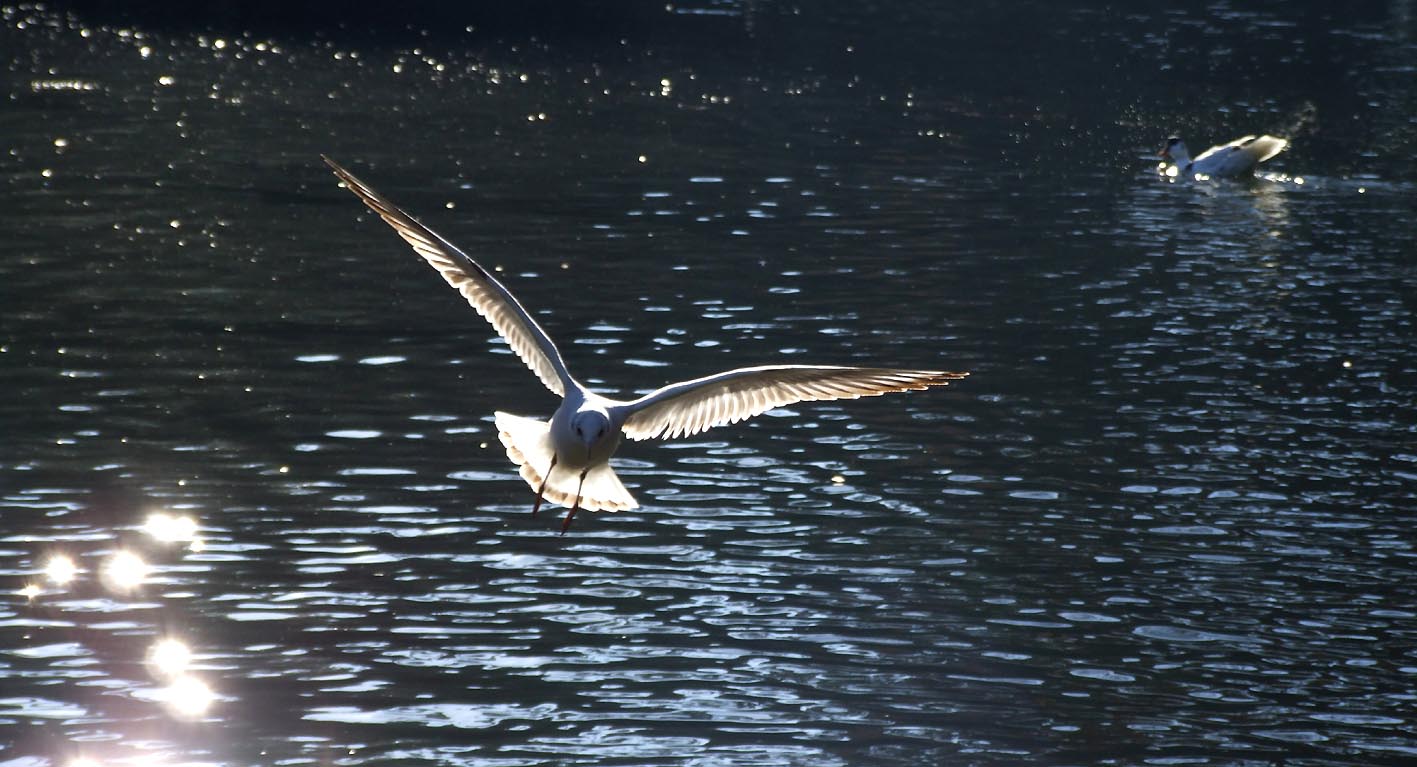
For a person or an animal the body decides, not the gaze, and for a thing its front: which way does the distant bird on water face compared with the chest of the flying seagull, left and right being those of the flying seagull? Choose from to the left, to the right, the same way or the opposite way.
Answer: to the right

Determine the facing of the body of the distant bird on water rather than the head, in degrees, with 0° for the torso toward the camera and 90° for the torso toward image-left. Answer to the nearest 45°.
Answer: approximately 90°

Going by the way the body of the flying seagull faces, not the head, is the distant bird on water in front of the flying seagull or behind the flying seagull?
behind

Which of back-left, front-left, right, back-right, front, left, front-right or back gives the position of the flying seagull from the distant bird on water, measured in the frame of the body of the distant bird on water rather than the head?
left

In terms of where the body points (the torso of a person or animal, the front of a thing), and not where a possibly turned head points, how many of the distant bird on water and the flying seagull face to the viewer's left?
1

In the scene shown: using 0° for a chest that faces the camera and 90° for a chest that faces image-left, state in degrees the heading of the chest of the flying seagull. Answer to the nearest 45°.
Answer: approximately 0°
